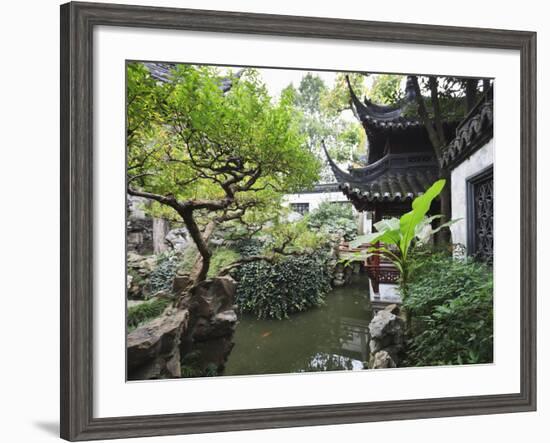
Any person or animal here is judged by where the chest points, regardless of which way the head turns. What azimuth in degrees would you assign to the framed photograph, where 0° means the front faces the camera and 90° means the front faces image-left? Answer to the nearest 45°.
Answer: approximately 315°
